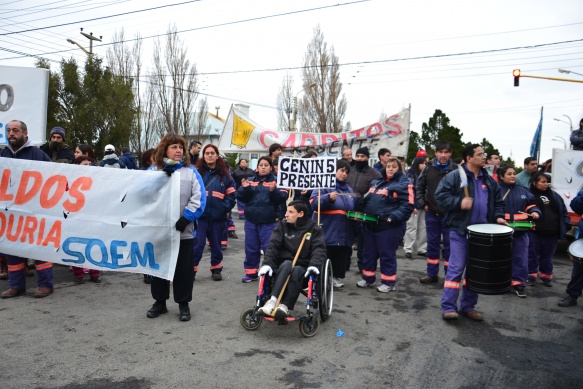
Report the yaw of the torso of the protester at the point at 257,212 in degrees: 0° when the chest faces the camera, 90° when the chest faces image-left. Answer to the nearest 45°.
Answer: approximately 0°

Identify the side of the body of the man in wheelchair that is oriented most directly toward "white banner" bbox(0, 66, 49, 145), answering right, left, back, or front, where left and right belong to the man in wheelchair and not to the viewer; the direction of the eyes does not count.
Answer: right

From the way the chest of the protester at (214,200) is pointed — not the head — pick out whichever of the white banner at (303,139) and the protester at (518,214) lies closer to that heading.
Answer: the protester

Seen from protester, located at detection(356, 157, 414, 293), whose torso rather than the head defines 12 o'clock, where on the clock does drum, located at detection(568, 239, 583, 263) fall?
The drum is roughly at 8 o'clock from the protester.
